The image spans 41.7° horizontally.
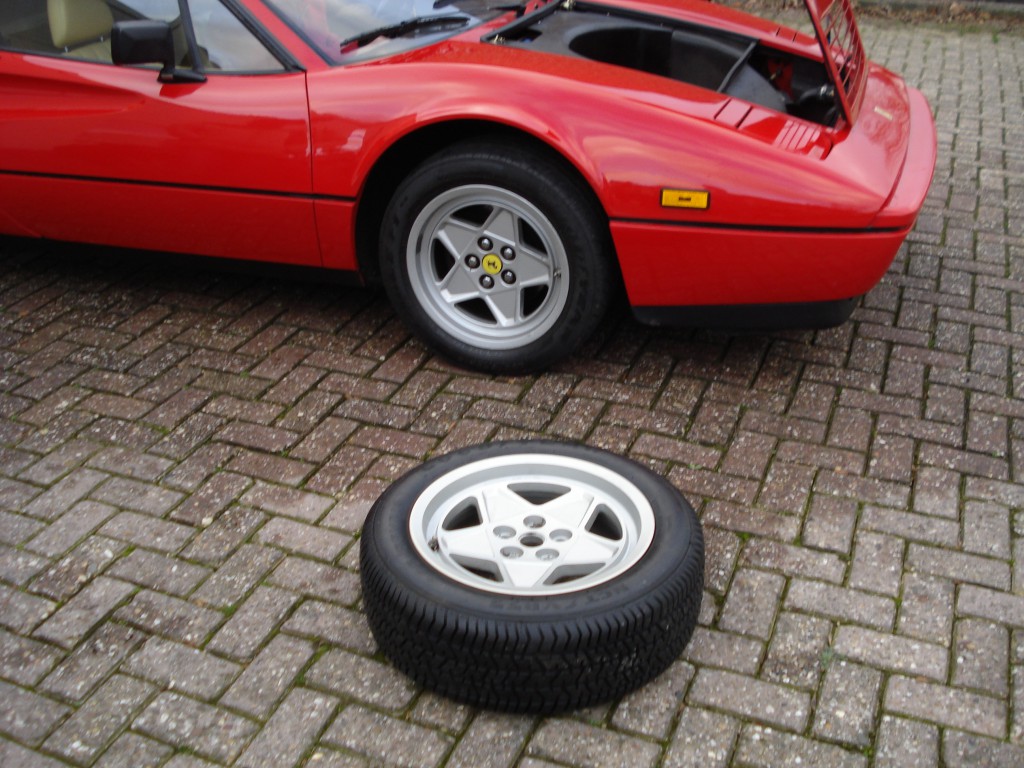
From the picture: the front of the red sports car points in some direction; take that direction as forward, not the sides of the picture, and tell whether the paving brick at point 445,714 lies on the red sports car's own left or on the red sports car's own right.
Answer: on the red sports car's own right

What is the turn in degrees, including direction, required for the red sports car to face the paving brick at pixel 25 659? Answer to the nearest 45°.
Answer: approximately 135° to its right

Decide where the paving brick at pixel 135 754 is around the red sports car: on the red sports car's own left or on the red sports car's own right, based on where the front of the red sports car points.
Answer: on the red sports car's own right

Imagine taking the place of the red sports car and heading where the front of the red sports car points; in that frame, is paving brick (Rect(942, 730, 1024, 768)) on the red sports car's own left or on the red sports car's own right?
on the red sports car's own right

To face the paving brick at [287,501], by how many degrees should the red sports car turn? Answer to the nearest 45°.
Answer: approximately 135° to its right

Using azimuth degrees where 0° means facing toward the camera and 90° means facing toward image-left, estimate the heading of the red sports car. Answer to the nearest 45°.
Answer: approximately 270°

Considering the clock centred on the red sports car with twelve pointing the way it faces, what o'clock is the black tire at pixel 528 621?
The black tire is roughly at 3 o'clock from the red sports car.

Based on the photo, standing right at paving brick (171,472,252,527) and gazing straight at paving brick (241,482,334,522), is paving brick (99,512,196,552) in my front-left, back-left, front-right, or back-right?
back-right

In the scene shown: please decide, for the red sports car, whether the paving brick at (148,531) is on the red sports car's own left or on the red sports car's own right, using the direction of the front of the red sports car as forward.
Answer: on the red sports car's own right
